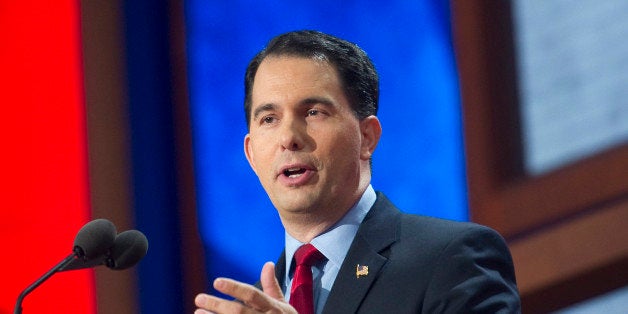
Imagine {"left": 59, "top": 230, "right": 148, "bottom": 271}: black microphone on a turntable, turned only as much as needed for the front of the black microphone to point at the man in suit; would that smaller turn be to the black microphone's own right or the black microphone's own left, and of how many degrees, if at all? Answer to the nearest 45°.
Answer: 0° — it already faces them

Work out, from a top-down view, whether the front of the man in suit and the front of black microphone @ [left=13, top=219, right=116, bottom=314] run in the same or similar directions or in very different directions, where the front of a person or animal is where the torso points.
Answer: very different directions

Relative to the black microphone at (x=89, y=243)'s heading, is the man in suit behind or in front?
in front

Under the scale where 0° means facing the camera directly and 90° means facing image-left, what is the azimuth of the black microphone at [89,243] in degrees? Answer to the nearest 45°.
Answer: approximately 270°

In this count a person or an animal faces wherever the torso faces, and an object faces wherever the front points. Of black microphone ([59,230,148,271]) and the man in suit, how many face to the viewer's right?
1

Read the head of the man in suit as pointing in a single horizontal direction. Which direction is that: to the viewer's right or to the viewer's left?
to the viewer's left

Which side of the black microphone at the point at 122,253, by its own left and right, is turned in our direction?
right

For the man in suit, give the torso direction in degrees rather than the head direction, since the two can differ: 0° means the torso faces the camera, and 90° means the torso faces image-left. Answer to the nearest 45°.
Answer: approximately 45°

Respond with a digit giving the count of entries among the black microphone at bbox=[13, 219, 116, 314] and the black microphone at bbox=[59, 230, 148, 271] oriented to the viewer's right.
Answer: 2

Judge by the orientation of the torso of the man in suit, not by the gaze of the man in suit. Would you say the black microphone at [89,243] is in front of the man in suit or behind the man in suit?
in front
